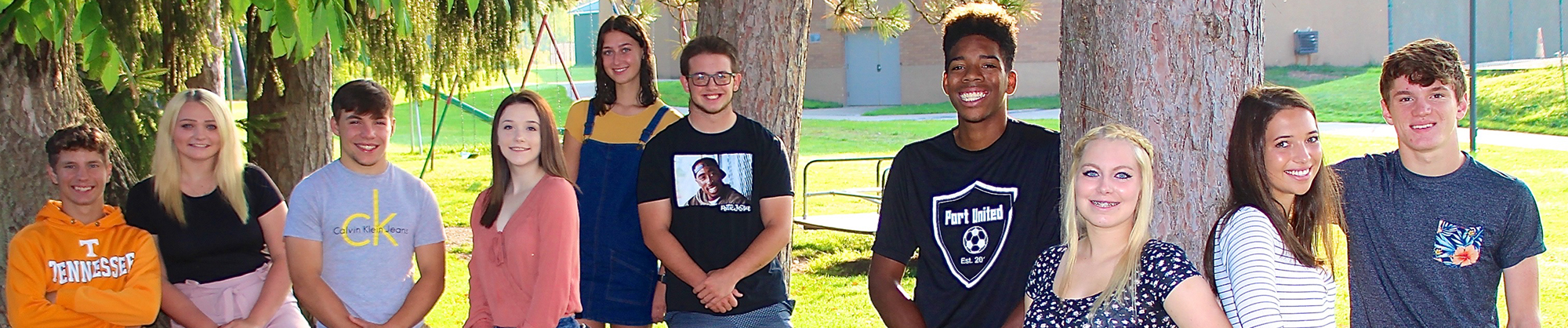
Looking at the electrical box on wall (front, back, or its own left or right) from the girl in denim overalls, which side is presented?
front

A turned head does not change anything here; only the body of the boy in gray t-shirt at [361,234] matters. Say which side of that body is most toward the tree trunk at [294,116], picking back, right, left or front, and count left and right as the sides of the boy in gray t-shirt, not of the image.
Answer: back

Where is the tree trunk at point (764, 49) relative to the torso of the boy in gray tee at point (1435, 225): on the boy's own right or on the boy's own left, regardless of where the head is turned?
on the boy's own right

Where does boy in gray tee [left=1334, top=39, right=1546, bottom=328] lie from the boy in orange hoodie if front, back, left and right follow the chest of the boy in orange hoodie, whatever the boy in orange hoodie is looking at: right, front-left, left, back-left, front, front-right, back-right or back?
front-left

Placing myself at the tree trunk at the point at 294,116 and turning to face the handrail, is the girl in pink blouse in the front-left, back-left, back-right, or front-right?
back-right

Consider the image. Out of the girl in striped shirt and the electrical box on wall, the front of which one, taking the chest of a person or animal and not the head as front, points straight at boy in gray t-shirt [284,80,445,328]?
the electrical box on wall

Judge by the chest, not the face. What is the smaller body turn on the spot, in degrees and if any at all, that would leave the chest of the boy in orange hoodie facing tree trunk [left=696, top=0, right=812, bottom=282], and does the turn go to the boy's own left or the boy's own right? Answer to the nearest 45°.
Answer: approximately 90° to the boy's own left

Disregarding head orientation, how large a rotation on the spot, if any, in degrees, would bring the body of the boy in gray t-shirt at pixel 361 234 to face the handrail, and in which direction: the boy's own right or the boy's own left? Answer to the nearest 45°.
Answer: approximately 135° to the boy's own left

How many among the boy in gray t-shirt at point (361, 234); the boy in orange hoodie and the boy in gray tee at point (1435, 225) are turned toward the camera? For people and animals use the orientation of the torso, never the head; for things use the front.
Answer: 3

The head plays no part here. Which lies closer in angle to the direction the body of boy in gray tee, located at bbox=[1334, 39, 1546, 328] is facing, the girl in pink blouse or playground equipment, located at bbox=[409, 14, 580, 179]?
the girl in pink blouse

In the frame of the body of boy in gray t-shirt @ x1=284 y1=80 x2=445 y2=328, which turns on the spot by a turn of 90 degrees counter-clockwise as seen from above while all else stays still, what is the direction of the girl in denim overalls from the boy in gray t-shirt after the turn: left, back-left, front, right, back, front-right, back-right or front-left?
front

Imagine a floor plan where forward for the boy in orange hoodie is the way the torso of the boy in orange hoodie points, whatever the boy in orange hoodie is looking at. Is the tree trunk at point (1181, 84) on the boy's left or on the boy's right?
on the boy's left
